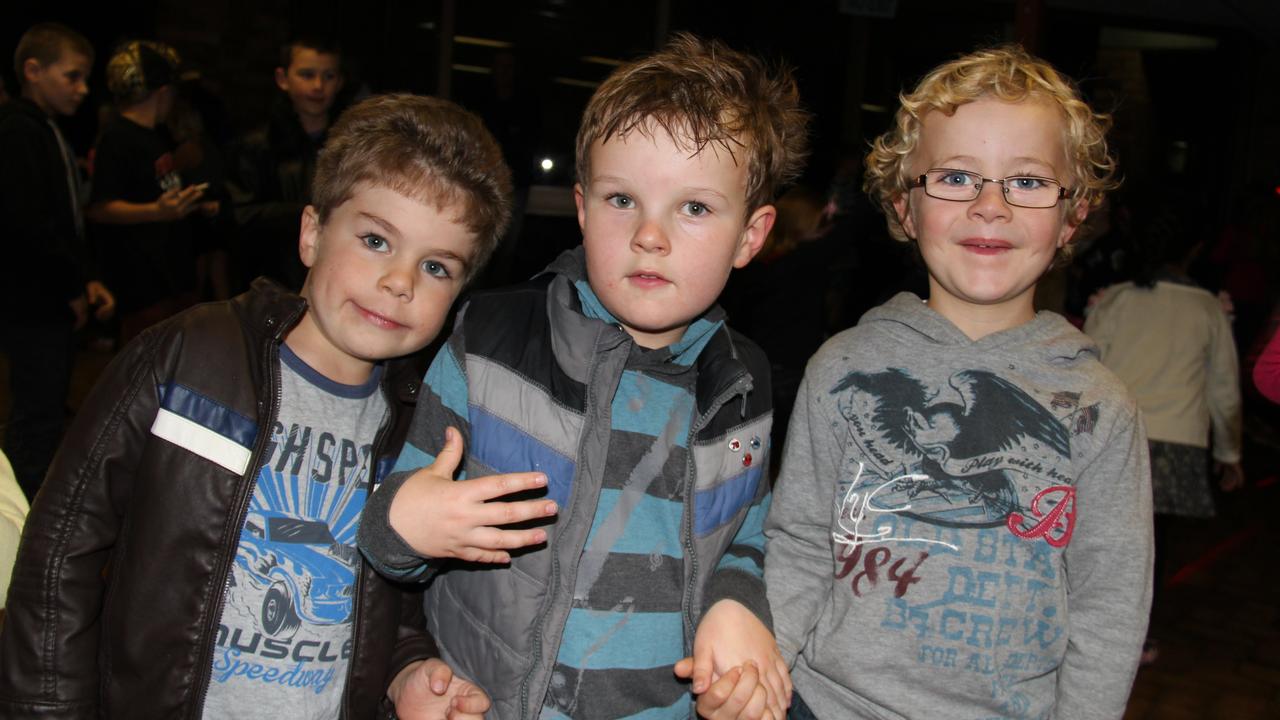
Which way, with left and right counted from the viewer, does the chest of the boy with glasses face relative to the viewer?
facing the viewer

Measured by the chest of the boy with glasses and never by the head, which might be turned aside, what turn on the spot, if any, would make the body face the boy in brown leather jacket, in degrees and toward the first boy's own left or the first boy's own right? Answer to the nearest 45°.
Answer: approximately 90° to the first boy's own right

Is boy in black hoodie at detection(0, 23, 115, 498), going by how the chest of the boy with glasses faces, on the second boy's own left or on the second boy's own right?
on the second boy's own right

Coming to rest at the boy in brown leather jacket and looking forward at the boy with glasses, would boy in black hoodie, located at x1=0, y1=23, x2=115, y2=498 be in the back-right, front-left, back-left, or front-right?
back-left

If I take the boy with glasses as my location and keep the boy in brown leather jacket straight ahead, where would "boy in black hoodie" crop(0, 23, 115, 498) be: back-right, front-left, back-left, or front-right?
front-right

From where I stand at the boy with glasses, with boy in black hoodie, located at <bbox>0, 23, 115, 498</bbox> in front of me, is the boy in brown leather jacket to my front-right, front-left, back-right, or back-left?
front-left

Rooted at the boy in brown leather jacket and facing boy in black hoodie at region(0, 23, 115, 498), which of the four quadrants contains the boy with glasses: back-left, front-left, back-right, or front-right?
back-right

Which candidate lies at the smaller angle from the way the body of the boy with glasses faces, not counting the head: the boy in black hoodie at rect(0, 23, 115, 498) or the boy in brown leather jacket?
the boy in brown leather jacket
